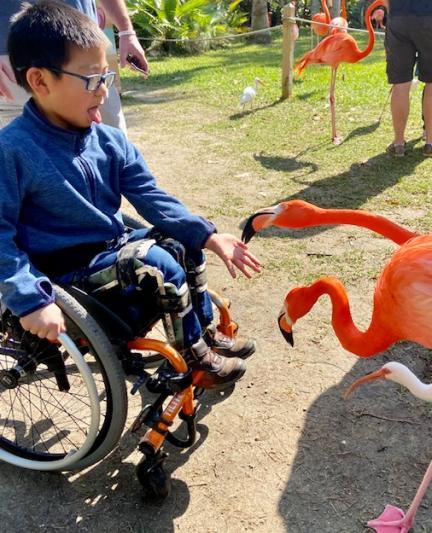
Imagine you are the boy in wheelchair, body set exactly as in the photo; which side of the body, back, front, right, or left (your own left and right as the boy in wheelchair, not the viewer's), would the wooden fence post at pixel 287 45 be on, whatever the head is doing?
left

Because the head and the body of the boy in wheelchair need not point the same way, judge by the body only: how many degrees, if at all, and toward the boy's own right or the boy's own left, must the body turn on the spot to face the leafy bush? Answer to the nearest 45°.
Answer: approximately 135° to the boy's own left

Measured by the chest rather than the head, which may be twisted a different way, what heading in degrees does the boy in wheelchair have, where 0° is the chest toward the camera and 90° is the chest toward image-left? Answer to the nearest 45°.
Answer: approximately 315°
